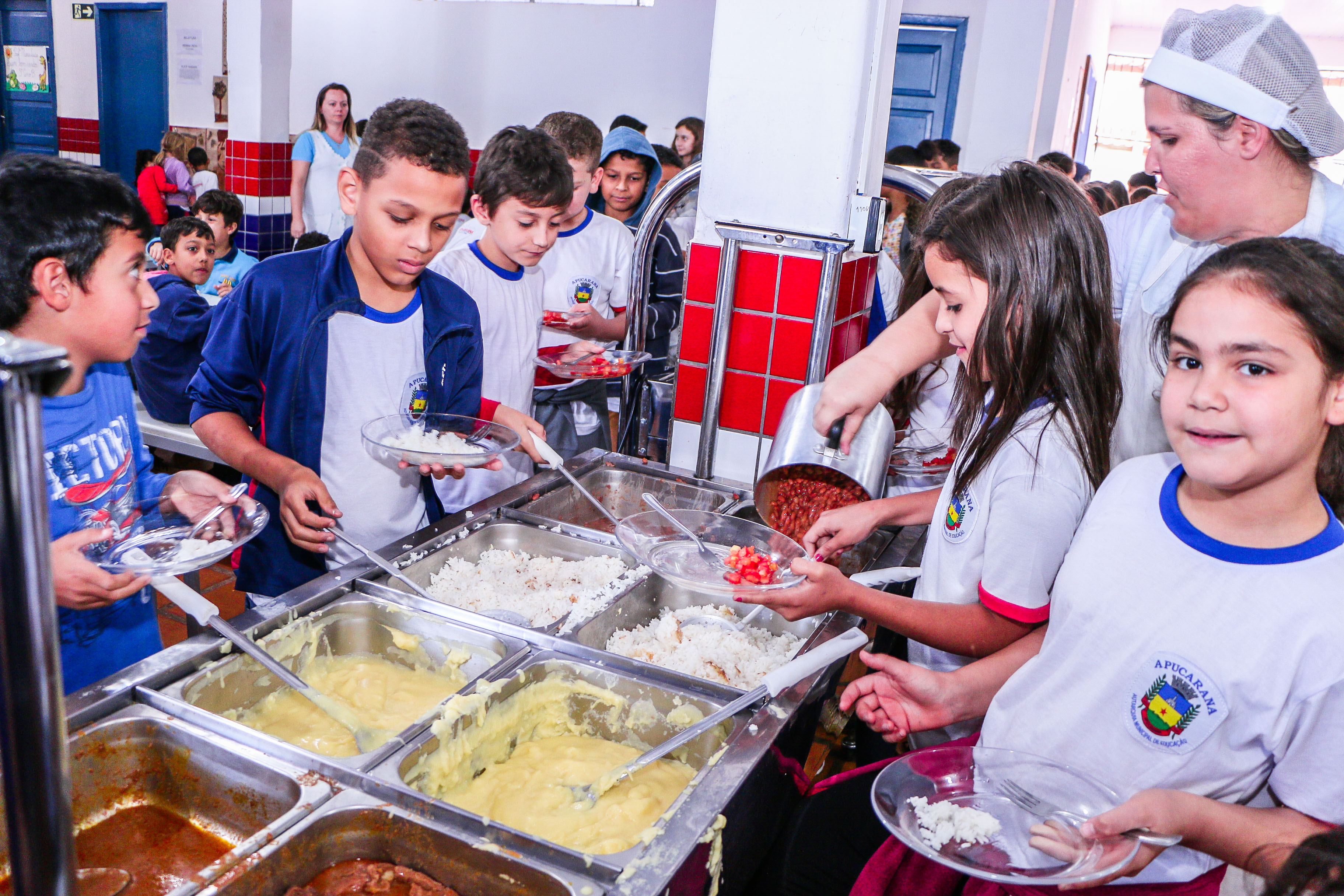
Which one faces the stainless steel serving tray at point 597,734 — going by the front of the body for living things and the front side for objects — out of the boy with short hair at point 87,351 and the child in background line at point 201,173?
the boy with short hair

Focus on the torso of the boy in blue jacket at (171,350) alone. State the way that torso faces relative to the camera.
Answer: to the viewer's right

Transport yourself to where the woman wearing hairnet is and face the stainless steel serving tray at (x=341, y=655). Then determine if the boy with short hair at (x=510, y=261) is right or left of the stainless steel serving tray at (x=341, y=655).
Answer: right

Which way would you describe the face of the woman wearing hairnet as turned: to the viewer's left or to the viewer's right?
to the viewer's left

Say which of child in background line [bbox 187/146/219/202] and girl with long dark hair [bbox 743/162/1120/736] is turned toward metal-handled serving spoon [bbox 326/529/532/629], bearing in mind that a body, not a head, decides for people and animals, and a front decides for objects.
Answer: the girl with long dark hair

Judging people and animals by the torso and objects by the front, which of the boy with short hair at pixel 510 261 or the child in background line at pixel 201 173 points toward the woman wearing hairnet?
the boy with short hair

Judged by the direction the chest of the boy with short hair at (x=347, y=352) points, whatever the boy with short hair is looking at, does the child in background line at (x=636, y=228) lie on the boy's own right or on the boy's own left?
on the boy's own left
